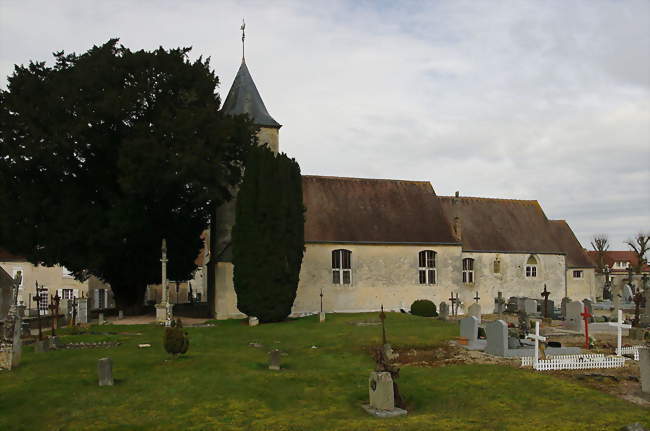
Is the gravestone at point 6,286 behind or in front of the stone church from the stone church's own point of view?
in front

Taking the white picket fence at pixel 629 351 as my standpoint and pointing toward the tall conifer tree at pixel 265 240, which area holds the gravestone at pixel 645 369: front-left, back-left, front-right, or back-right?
back-left

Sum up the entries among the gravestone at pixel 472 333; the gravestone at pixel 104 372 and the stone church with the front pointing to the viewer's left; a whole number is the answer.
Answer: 1

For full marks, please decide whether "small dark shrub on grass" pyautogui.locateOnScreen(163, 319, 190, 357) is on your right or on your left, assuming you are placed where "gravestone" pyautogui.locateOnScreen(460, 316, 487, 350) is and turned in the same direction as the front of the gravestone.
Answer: on your right

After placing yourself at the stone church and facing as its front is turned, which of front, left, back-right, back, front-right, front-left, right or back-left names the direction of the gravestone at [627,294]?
back

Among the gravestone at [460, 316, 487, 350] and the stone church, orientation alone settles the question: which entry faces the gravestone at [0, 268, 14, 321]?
the stone church

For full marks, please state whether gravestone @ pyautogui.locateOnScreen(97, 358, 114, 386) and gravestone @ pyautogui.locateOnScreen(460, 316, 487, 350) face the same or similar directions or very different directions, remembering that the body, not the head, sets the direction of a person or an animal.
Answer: same or similar directions

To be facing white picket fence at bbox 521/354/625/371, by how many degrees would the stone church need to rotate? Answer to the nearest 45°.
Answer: approximately 90° to its left

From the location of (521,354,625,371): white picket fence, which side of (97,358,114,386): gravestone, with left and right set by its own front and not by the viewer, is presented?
left

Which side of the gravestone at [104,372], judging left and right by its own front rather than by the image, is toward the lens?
front

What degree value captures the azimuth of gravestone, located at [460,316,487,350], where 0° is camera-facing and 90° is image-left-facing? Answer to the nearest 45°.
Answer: approximately 315°

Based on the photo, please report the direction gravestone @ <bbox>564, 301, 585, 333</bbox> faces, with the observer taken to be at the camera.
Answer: facing the viewer and to the left of the viewer

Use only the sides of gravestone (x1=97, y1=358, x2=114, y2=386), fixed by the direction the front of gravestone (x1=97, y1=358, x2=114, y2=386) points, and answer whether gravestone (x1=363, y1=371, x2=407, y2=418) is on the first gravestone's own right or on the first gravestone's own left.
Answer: on the first gravestone's own left

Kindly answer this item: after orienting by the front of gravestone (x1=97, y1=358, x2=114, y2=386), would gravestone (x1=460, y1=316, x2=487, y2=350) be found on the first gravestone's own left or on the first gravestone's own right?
on the first gravestone's own left

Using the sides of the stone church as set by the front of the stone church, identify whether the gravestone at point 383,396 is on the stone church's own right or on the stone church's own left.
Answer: on the stone church's own left
